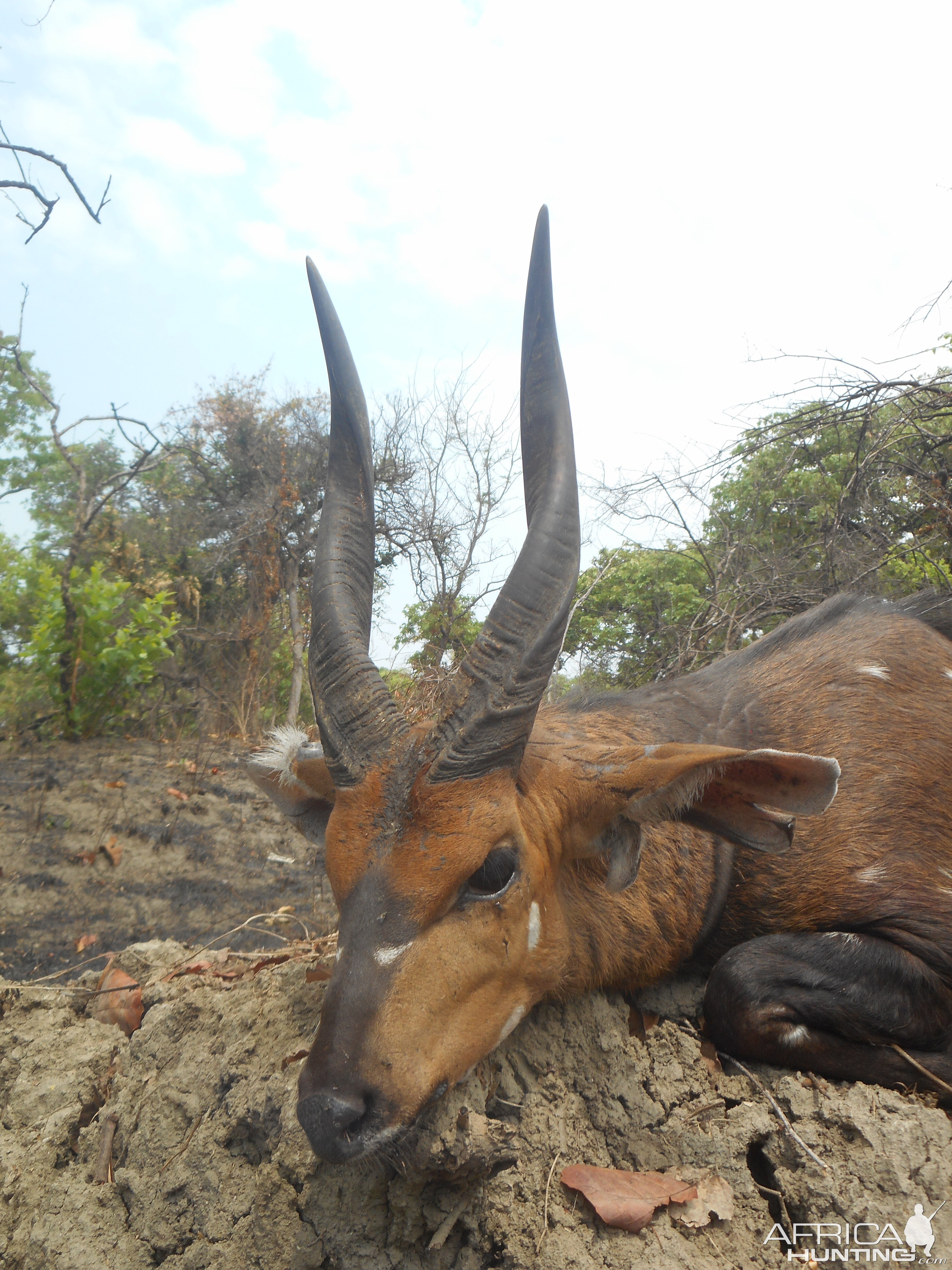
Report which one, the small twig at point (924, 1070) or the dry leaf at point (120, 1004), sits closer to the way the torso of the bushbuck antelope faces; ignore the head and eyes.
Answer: the dry leaf

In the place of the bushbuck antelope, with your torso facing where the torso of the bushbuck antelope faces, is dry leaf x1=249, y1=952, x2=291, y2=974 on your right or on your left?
on your right

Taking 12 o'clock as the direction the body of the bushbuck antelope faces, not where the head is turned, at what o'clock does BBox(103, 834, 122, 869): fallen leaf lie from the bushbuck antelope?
The fallen leaf is roughly at 3 o'clock from the bushbuck antelope.

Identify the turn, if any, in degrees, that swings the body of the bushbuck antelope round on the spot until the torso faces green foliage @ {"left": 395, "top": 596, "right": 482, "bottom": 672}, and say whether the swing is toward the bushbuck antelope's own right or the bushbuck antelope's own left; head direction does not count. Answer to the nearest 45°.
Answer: approximately 135° to the bushbuck antelope's own right

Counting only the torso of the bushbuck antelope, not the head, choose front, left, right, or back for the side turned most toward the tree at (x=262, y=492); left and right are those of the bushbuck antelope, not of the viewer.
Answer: right

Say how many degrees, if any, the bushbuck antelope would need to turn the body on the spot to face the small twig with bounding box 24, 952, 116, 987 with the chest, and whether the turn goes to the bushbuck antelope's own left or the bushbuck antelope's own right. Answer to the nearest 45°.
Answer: approximately 90° to the bushbuck antelope's own right

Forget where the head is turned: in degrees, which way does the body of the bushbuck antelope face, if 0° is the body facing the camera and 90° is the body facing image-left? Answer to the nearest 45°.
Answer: approximately 45°

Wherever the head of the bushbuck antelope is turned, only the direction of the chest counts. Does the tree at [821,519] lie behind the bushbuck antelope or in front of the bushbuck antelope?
behind

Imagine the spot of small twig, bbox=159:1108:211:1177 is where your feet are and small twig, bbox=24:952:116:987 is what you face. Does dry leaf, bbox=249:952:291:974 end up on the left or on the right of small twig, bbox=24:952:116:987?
right
